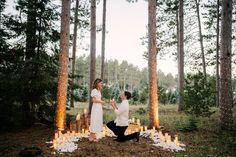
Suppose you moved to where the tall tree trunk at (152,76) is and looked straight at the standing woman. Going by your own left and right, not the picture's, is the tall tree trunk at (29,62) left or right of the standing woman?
right

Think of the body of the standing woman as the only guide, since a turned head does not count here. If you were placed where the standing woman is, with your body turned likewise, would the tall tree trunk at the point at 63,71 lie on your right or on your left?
on your left

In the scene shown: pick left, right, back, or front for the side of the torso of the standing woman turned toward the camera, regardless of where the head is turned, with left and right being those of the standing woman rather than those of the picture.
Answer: right

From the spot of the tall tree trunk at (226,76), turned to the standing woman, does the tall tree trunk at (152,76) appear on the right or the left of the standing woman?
right

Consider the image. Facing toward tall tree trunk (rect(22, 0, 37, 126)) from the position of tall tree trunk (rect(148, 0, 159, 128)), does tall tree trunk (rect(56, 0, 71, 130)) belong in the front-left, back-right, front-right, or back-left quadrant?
front-left

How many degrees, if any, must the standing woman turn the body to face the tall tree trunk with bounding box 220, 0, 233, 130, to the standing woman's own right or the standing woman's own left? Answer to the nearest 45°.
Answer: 0° — they already face it

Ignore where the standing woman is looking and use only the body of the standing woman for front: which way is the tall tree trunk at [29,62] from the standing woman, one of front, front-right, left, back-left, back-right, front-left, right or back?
back-left

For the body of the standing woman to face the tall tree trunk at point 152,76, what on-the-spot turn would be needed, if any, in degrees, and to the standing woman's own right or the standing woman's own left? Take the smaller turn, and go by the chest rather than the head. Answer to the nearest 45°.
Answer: approximately 45° to the standing woman's own left

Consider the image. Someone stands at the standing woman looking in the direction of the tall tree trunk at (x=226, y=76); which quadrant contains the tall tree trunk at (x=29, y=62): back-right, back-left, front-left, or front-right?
back-left
